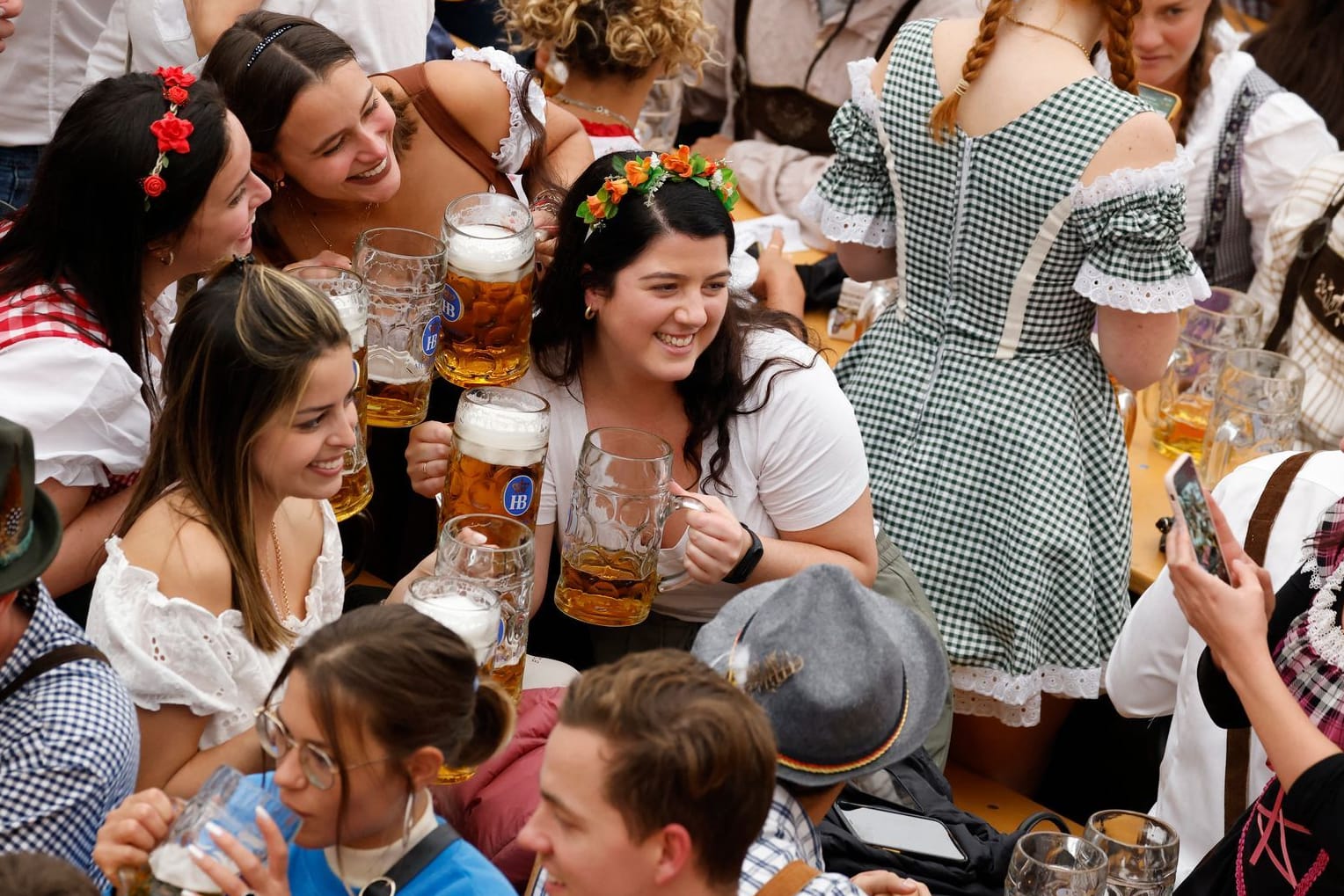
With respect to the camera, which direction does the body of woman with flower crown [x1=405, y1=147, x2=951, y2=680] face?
toward the camera

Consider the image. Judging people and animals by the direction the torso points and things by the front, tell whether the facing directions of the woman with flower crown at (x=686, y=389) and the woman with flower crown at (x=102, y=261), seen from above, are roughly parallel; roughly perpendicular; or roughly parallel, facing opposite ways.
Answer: roughly perpendicular

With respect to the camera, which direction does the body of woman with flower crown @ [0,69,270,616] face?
to the viewer's right

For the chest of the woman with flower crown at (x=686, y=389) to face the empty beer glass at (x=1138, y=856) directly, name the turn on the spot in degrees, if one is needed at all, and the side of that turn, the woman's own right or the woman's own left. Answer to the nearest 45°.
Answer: approximately 45° to the woman's own left

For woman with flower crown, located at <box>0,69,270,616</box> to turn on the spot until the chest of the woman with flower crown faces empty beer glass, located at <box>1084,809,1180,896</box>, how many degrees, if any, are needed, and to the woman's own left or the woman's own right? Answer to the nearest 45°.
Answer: approximately 45° to the woman's own right
